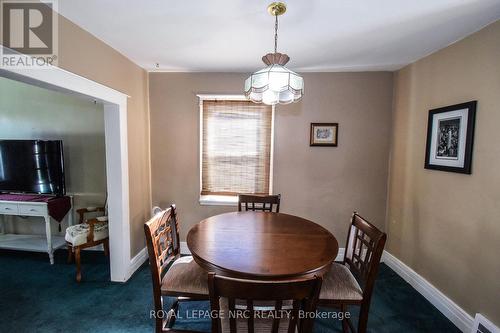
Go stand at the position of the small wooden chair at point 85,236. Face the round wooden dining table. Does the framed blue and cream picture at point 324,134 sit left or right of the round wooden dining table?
left

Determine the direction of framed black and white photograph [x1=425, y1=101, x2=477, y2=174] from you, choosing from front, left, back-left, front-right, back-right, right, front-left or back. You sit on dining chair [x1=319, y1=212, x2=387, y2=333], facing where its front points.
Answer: back-right

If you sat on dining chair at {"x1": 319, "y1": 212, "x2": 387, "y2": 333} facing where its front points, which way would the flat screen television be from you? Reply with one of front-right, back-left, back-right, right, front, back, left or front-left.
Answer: front

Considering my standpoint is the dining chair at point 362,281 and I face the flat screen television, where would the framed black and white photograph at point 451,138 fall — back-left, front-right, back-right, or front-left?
back-right

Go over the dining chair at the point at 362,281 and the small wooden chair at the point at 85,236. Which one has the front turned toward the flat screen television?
the dining chair

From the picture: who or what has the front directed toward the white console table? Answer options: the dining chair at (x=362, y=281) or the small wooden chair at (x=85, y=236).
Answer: the dining chair

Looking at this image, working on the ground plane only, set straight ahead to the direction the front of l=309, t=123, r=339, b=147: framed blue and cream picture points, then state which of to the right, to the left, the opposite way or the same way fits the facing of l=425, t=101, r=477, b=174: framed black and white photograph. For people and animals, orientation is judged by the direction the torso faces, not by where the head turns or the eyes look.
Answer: to the right

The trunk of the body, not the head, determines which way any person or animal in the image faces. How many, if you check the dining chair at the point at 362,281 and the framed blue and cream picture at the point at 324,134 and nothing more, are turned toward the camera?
1

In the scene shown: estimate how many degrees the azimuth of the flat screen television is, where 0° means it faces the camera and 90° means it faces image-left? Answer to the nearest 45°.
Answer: approximately 45°

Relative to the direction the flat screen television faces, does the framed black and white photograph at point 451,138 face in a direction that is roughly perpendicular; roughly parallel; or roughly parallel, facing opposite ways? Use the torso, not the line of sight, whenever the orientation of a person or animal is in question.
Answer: roughly perpendicular

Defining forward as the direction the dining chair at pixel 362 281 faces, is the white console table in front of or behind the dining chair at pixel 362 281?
in front

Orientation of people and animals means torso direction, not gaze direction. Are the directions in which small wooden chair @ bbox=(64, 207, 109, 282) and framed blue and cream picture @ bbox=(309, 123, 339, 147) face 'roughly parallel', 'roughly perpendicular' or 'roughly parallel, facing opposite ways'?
roughly parallel

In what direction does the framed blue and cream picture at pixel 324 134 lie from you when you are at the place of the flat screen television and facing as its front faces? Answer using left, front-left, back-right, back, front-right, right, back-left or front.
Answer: left

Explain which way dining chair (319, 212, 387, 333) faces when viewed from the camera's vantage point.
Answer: facing to the left of the viewer

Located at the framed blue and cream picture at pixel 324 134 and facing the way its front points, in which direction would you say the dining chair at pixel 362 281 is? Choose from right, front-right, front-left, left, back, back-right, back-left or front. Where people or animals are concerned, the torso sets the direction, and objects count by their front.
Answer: front

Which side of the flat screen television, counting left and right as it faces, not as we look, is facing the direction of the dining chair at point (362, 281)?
left

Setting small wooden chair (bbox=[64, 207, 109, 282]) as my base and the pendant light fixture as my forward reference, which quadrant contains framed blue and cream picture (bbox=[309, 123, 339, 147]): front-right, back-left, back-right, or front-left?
front-left

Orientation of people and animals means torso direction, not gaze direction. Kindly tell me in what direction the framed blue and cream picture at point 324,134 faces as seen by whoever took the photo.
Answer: facing the viewer

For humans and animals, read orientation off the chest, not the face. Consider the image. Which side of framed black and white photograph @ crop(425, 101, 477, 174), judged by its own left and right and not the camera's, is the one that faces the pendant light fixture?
front
